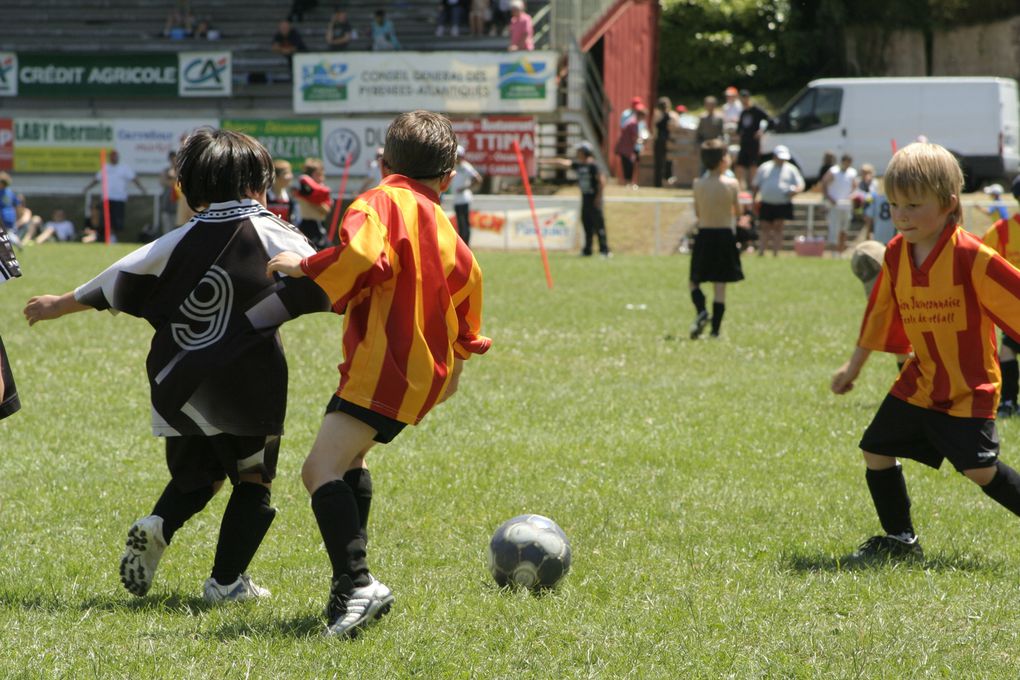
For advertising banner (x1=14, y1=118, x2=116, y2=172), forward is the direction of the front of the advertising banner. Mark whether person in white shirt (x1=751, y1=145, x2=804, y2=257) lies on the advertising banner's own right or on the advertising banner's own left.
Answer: on the advertising banner's own left

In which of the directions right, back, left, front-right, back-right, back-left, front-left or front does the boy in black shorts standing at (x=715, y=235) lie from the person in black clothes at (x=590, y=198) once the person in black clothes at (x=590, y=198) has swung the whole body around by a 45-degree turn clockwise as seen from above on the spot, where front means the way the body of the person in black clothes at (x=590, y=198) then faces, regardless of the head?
left

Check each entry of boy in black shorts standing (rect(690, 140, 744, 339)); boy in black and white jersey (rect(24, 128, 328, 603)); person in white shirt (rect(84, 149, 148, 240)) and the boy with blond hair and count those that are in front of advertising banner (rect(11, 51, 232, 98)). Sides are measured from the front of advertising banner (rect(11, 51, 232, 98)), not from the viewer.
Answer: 4

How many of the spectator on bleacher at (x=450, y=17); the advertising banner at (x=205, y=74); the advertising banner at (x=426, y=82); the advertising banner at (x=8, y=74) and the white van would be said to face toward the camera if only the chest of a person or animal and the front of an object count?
4

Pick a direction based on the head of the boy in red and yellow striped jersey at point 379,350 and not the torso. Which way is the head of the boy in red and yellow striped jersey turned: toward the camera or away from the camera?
away from the camera

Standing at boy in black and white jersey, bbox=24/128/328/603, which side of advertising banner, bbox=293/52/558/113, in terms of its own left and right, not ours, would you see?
front

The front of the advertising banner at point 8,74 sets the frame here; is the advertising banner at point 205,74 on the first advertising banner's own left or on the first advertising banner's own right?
on the first advertising banner's own left

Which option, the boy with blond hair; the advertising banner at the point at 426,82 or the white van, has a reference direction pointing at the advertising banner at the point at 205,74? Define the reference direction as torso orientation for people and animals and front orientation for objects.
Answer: the white van

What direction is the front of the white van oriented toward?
to the viewer's left

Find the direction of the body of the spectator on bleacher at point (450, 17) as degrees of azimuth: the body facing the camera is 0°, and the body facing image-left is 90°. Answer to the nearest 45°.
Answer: approximately 0°

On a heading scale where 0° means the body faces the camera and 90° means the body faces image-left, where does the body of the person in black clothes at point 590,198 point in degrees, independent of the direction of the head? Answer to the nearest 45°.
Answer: approximately 45°

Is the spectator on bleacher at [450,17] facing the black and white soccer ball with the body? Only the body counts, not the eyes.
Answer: yes

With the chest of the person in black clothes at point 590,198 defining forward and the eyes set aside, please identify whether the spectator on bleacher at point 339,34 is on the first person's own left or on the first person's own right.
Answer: on the first person's own right

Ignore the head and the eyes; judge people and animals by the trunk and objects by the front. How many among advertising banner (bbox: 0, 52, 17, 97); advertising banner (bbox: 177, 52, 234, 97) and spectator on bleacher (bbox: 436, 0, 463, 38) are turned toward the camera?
3

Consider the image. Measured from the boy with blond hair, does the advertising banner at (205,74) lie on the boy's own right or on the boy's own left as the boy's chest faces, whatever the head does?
on the boy's own right
